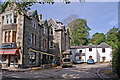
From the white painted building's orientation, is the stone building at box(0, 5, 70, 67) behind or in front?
in front

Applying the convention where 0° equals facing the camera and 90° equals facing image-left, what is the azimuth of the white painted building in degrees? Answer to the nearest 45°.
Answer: approximately 0°
